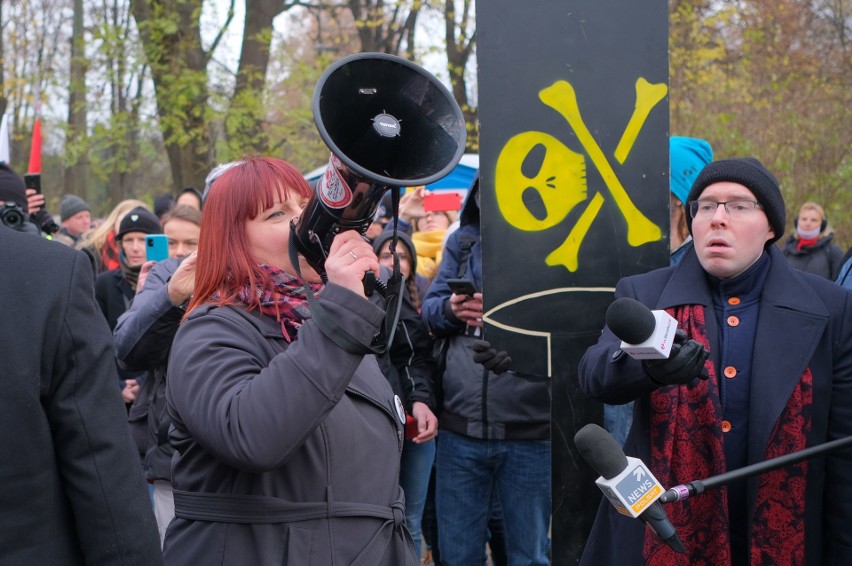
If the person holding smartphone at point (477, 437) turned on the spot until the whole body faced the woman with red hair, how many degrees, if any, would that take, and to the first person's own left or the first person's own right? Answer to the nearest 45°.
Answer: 0° — they already face them

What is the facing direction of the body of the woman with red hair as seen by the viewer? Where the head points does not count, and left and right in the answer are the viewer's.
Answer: facing the viewer and to the right of the viewer

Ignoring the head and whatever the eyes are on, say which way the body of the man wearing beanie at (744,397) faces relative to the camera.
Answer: toward the camera

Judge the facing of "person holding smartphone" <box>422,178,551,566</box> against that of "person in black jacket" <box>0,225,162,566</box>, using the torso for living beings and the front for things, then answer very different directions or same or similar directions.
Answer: very different directions

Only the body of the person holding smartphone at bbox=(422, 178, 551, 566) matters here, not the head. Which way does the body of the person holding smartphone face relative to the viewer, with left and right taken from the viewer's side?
facing the viewer

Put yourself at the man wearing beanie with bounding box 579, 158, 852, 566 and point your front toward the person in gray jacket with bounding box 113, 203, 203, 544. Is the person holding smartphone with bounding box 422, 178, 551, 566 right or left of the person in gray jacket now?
right

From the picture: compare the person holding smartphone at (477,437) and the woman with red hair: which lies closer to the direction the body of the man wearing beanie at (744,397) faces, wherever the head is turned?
the woman with red hair

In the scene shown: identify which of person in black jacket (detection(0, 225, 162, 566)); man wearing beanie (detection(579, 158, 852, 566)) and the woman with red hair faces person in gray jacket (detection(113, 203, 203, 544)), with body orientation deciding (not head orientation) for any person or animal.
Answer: the person in black jacket

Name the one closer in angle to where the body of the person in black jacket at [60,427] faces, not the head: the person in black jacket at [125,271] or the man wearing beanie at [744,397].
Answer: the person in black jacket

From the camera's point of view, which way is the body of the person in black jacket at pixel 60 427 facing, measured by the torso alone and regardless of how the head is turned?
away from the camera

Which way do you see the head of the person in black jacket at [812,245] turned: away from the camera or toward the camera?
toward the camera

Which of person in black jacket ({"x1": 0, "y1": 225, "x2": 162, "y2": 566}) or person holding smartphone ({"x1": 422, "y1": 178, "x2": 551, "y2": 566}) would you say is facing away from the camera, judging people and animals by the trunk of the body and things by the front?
the person in black jacket
